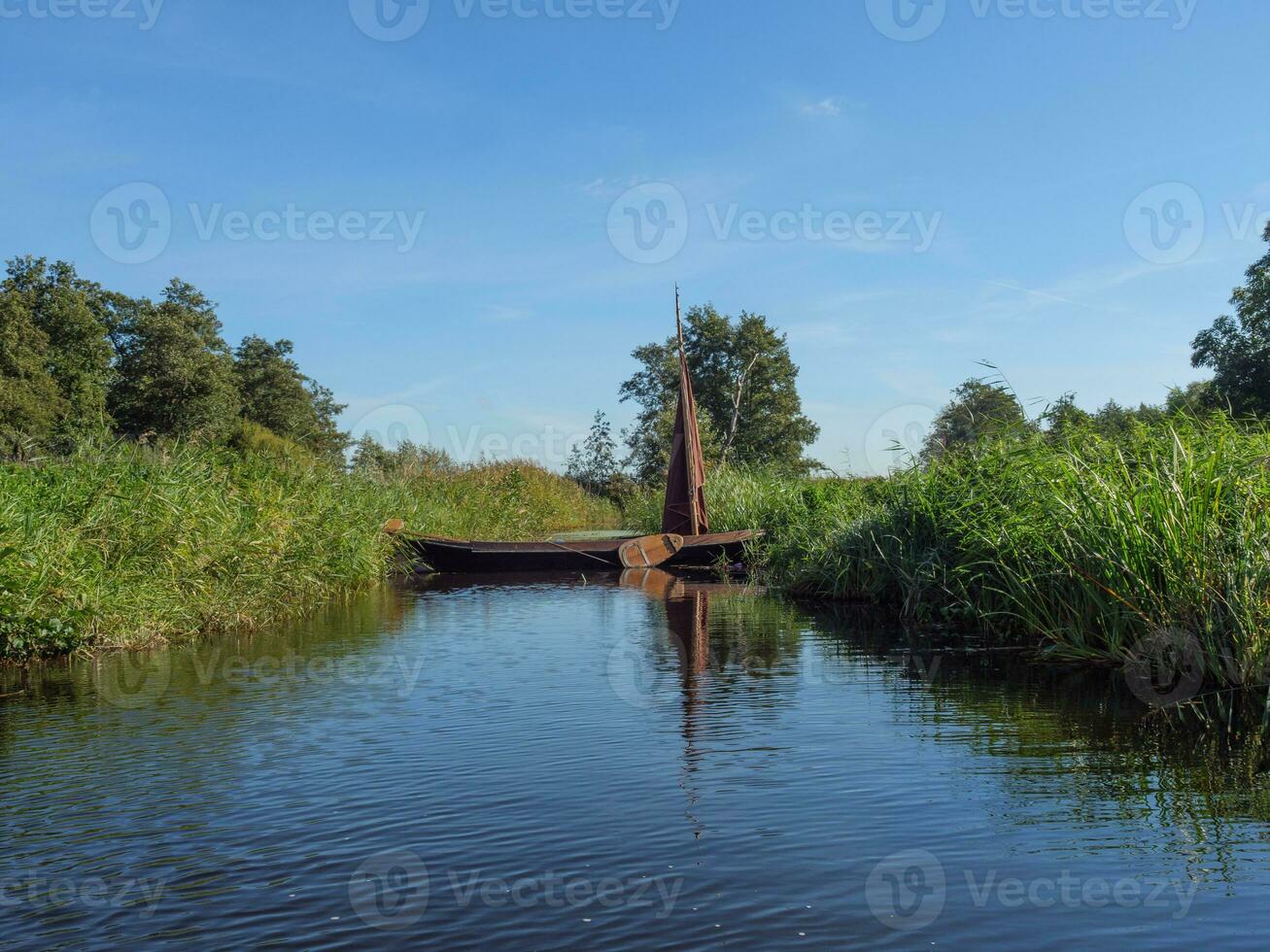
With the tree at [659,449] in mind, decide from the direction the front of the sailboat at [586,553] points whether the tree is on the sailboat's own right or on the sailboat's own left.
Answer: on the sailboat's own left

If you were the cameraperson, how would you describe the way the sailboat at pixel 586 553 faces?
facing to the right of the viewer

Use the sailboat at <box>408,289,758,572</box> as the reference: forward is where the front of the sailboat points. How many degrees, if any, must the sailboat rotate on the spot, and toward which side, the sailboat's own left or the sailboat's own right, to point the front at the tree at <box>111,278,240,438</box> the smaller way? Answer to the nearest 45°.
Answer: approximately 135° to the sailboat's own left

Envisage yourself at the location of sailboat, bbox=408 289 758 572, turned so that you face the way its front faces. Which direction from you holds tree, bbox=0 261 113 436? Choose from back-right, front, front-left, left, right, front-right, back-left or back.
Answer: back-left
